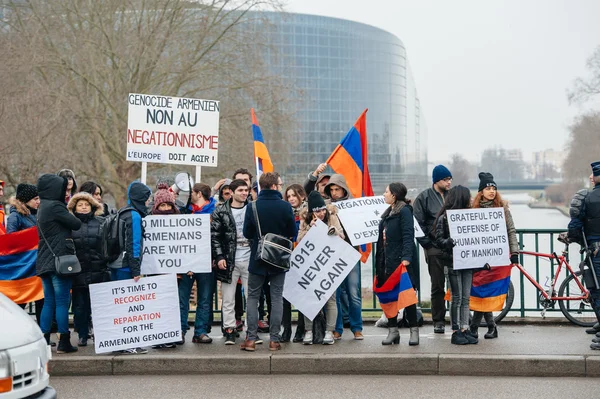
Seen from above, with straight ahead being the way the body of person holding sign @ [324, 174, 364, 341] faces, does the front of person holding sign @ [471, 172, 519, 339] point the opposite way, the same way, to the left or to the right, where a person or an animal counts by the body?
the same way

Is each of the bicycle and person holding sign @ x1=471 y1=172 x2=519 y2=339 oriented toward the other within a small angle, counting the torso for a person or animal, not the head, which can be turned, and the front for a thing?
no

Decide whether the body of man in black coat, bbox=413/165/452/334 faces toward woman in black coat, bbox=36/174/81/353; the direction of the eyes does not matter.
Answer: no

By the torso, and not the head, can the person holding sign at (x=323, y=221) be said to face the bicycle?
no

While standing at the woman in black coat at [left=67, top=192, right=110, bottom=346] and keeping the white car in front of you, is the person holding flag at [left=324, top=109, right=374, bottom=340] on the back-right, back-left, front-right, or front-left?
back-left

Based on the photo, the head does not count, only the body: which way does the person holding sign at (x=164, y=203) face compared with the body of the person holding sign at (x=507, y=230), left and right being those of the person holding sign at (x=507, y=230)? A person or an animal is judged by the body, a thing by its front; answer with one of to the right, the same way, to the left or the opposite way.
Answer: the same way

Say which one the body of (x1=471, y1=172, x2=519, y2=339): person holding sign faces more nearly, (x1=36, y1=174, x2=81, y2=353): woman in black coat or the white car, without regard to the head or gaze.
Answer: the white car

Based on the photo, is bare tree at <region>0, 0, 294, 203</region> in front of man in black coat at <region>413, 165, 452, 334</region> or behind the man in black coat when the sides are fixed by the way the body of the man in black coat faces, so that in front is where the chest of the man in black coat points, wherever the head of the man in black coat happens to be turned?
behind

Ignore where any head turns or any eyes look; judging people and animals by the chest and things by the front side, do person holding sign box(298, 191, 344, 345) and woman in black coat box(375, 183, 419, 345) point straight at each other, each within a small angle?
no

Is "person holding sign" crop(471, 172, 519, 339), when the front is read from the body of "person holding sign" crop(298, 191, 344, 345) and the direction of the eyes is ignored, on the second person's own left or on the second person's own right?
on the second person's own left

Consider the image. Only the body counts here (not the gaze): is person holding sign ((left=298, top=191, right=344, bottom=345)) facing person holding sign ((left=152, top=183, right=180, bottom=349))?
no

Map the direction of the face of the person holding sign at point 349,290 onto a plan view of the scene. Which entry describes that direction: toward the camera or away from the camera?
toward the camera

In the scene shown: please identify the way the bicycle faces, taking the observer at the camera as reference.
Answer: facing to the left of the viewer

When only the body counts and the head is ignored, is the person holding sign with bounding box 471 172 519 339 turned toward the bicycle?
no
